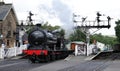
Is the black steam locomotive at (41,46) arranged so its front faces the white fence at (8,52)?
no

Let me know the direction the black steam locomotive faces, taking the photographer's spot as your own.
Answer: facing the viewer and to the left of the viewer
